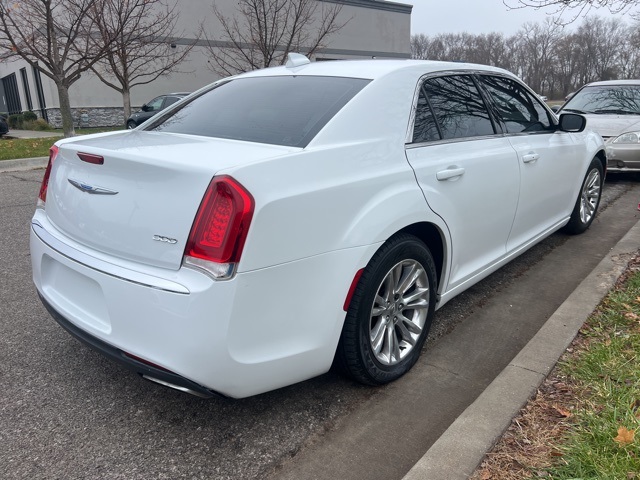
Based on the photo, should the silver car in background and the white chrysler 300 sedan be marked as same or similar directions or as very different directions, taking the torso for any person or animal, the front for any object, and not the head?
very different directions

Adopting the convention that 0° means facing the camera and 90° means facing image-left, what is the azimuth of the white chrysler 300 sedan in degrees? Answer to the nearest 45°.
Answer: approximately 225°

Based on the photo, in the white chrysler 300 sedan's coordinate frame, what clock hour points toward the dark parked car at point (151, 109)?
The dark parked car is roughly at 10 o'clock from the white chrysler 300 sedan.

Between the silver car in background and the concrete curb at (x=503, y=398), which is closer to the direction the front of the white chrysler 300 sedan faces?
the silver car in background

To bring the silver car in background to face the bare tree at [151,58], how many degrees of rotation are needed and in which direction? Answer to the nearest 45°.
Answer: approximately 90° to its right

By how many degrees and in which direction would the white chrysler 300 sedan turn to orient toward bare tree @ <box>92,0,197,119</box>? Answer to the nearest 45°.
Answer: approximately 45° to its left
